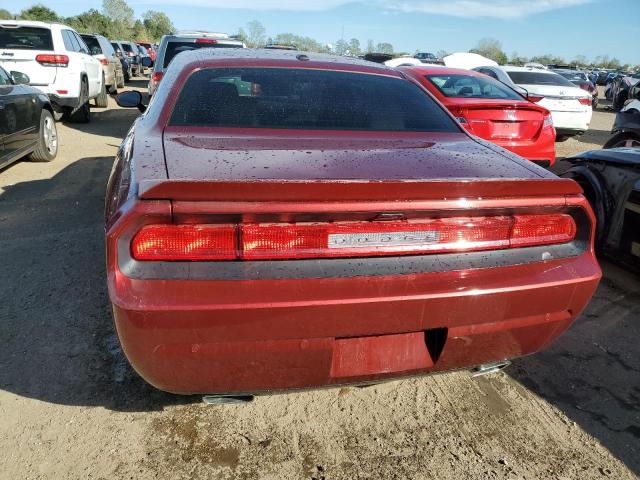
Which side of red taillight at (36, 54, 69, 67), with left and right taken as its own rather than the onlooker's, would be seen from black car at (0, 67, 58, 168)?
front

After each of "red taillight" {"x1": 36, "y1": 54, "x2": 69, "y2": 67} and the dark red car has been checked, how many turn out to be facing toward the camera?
1

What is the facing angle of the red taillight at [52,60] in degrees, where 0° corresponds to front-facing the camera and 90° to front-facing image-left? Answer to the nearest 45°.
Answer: approximately 0°

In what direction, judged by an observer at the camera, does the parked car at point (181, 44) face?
facing away from the viewer

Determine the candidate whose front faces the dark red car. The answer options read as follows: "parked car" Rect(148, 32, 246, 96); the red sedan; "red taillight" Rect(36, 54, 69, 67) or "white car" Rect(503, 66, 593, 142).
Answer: the red taillight

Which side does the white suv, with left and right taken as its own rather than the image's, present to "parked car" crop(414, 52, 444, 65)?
front

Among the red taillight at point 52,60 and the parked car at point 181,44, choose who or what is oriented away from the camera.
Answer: the parked car

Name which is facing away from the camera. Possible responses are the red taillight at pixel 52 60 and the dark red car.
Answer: the dark red car

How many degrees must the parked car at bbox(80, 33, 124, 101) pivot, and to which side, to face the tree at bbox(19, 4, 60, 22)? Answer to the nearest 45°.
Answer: approximately 45° to its left

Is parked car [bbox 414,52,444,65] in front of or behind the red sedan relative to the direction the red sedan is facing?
in front

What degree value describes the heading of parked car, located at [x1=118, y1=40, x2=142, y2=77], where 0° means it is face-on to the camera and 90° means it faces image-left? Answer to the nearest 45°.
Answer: approximately 180°

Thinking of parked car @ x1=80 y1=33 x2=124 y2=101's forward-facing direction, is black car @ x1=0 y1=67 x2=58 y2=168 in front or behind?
behind

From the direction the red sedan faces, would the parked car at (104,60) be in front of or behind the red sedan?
in front

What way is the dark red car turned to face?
away from the camera
